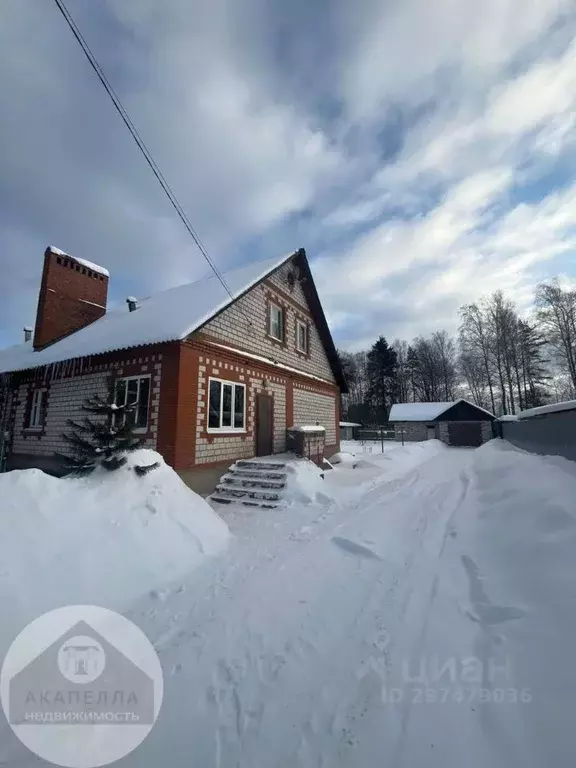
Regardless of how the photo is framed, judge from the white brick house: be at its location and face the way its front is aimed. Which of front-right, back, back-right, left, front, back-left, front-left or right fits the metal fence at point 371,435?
left

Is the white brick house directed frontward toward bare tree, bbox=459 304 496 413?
no

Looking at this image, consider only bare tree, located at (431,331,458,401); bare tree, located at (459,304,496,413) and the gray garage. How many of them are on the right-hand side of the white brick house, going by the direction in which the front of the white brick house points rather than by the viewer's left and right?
0

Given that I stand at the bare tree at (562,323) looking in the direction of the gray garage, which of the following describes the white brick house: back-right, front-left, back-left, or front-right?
front-left

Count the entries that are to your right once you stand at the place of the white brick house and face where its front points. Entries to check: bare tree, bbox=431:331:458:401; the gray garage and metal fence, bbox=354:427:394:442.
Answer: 0

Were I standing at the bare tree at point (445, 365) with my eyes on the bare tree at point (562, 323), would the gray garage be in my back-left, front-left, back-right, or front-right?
front-right

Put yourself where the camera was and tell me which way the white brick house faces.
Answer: facing the viewer and to the right of the viewer

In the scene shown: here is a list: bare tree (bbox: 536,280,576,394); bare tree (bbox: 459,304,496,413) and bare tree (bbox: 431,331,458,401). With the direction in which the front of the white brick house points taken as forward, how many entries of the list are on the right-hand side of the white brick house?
0

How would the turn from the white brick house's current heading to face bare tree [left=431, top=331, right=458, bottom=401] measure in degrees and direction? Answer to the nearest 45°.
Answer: approximately 90° to its left

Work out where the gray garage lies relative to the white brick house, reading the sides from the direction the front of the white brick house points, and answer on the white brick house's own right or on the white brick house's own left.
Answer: on the white brick house's own left

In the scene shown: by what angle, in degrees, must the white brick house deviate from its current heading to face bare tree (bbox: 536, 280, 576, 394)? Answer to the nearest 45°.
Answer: approximately 45° to its left

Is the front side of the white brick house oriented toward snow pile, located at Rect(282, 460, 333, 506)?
yes

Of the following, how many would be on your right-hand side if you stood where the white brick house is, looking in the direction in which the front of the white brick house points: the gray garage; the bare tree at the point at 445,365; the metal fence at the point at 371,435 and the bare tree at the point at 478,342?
0
